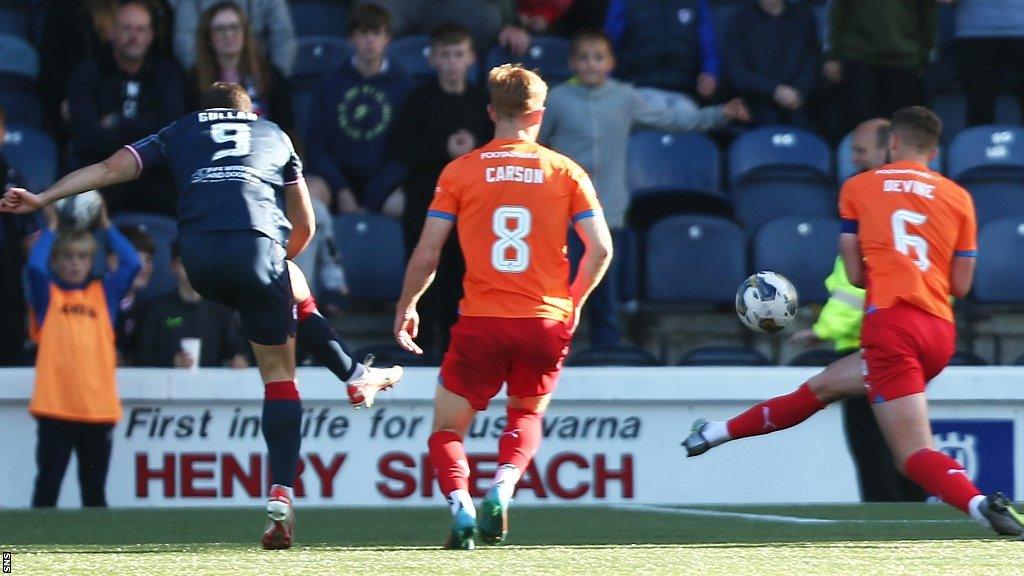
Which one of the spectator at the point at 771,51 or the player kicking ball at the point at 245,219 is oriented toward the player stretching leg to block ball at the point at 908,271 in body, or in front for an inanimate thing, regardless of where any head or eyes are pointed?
the spectator

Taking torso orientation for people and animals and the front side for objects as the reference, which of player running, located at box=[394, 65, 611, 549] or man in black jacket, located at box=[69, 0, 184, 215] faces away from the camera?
the player running

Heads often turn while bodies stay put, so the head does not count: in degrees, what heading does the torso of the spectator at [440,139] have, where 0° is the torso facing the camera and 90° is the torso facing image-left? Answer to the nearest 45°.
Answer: approximately 0°

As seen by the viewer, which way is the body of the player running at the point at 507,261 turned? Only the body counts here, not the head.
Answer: away from the camera

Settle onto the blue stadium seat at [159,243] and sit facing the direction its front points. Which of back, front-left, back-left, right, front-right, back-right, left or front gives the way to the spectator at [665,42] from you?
left

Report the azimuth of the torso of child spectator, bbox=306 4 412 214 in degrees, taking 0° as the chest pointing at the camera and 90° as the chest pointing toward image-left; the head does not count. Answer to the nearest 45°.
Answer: approximately 0°
